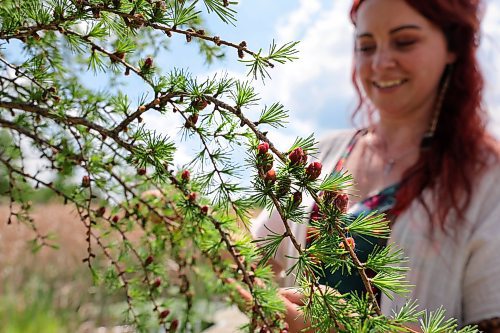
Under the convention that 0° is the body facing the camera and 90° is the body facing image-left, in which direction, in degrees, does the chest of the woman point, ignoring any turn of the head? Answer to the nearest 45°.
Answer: approximately 45°
